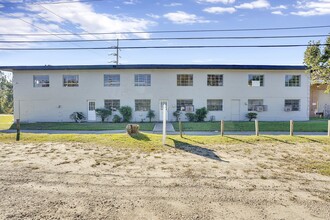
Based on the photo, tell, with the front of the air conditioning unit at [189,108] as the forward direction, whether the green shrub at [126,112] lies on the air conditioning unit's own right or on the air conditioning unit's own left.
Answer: on the air conditioning unit's own right

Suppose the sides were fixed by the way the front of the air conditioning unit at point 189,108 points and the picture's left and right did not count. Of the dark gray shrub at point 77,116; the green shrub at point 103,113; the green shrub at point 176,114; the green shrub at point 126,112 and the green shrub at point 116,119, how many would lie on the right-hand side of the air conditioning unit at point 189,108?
5

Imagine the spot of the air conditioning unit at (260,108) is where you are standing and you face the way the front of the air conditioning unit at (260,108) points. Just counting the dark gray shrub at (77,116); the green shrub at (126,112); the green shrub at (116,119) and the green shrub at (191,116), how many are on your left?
0

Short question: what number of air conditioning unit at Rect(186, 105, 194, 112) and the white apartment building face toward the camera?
2

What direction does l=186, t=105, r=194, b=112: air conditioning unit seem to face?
toward the camera

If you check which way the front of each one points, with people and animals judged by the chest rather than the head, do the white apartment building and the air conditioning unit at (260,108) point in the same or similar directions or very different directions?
same or similar directions

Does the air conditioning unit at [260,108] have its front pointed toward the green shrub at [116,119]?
no

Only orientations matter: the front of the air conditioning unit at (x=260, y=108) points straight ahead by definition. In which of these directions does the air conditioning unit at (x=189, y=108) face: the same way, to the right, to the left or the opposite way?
the same way

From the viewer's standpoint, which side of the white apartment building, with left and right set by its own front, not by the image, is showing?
front

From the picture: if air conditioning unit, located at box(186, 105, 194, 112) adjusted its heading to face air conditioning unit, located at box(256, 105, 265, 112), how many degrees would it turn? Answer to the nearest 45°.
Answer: approximately 90° to its left

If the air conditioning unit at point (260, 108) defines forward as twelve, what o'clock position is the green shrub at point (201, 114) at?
The green shrub is roughly at 2 o'clock from the air conditioning unit.

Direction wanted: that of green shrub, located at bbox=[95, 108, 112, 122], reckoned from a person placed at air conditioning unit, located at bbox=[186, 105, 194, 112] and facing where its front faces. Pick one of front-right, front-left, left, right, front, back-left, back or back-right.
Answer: right

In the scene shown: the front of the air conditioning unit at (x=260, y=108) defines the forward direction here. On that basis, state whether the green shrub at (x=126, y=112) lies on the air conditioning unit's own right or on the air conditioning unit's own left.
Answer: on the air conditioning unit's own right

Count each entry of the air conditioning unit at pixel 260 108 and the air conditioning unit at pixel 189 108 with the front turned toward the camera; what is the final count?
2

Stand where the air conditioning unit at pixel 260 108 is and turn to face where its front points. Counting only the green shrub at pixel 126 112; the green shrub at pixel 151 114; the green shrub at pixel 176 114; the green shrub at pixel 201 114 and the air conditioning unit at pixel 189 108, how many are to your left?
0

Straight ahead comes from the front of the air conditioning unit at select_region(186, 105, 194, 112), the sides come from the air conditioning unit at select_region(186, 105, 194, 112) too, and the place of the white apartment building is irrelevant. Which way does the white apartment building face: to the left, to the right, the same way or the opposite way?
the same way
